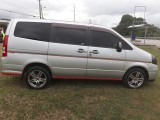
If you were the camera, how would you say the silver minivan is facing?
facing to the right of the viewer
